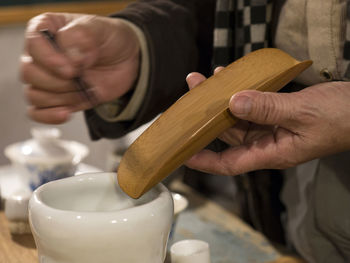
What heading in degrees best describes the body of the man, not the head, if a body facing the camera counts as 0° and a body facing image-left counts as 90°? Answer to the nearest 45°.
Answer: approximately 45°
